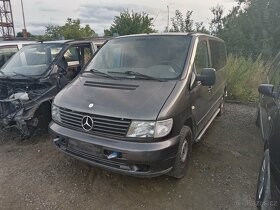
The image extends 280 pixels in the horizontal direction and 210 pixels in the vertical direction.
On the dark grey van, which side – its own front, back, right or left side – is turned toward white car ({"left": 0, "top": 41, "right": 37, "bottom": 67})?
right

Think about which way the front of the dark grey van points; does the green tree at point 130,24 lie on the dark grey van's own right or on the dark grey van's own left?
on the dark grey van's own right

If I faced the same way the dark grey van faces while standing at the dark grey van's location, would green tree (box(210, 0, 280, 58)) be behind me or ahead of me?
behind

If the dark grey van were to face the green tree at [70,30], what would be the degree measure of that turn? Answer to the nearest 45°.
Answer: approximately 135° to its right

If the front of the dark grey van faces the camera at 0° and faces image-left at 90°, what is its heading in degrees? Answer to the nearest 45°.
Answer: approximately 45°
